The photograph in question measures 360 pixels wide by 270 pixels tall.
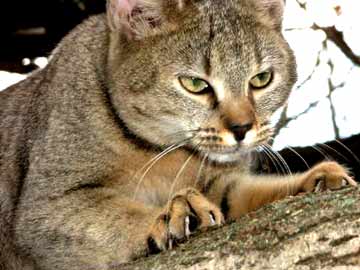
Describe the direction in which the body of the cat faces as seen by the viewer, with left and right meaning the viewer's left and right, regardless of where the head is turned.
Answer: facing the viewer and to the right of the viewer
